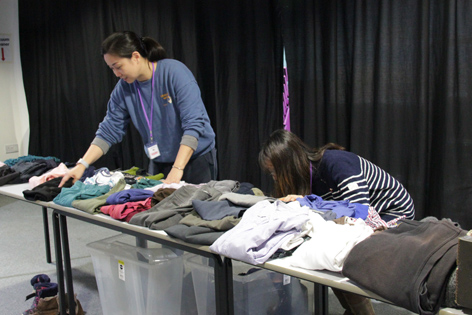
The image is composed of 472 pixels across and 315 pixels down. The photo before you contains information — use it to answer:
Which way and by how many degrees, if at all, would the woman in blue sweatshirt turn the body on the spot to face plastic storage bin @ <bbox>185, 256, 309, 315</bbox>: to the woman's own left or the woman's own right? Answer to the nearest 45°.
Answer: approximately 45° to the woman's own left

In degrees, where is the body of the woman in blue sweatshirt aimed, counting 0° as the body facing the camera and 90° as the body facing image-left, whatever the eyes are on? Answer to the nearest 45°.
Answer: approximately 45°

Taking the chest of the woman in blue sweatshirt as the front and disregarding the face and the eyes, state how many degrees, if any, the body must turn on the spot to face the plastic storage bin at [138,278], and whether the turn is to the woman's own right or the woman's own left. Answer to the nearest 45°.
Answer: approximately 45° to the woman's own left

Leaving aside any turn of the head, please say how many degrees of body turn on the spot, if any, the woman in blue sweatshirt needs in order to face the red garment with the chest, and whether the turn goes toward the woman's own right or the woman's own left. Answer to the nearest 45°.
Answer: approximately 45° to the woman's own left

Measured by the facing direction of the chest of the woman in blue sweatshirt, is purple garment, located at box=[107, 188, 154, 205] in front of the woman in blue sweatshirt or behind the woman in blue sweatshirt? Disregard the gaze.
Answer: in front
